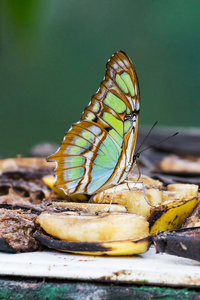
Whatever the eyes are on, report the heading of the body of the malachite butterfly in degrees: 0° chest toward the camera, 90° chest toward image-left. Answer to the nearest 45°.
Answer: approximately 270°

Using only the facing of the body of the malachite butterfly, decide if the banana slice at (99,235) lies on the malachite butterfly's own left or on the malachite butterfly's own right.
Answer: on the malachite butterfly's own right

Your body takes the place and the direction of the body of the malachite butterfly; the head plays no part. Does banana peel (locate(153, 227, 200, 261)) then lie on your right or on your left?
on your right
